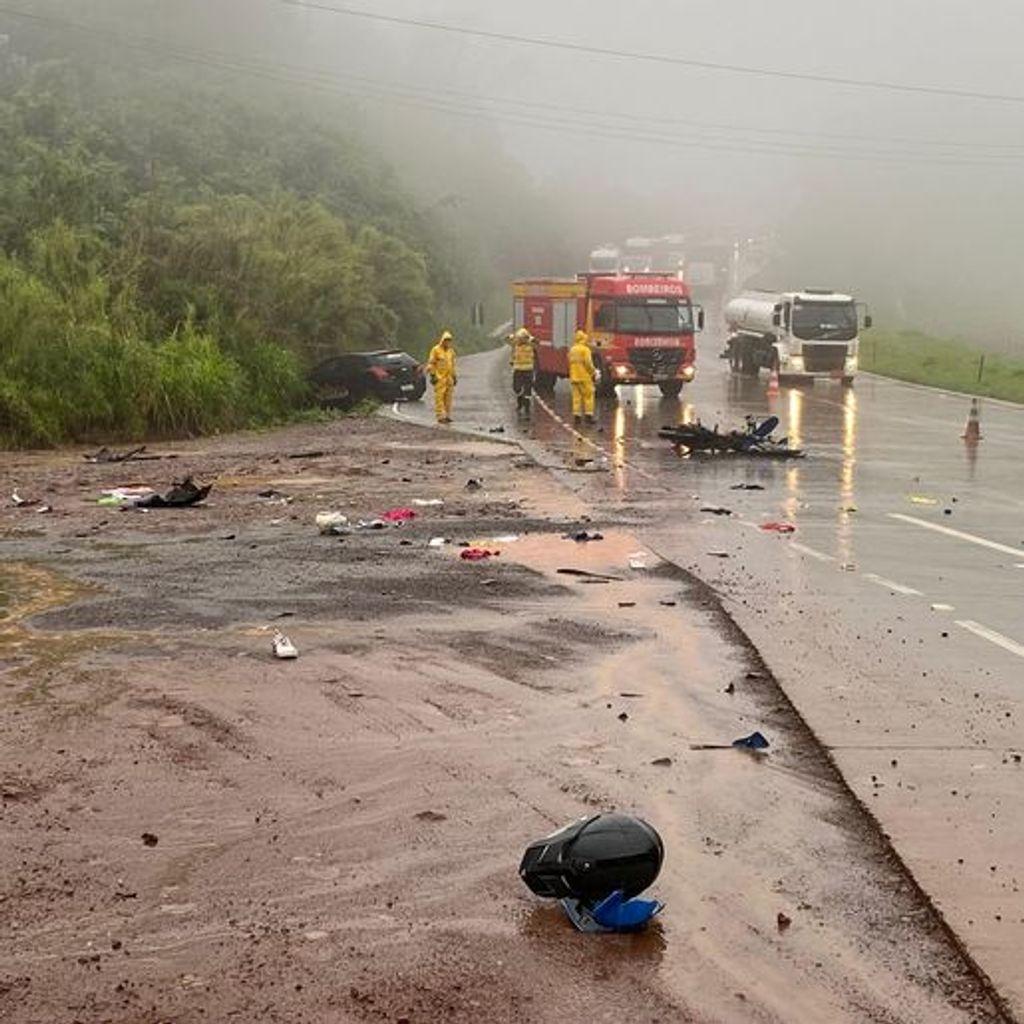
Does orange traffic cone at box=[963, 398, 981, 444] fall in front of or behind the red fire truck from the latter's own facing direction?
in front

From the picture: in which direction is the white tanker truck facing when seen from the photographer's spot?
facing the viewer and to the right of the viewer

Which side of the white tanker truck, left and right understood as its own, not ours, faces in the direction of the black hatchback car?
right

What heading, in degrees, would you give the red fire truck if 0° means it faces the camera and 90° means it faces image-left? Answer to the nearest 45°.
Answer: approximately 315°

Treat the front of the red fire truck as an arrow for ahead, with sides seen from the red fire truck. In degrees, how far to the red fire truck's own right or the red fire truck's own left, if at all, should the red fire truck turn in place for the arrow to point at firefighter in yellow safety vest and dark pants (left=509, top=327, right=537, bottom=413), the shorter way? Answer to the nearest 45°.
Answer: approximately 90° to the red fire truck's own right

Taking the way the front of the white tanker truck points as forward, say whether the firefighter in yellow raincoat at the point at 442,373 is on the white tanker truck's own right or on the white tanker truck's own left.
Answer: on the white tanker truck's own right

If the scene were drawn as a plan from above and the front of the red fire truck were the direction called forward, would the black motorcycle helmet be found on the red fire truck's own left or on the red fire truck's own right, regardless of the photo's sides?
on the red fire truck's own right

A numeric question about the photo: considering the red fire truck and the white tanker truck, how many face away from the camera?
0

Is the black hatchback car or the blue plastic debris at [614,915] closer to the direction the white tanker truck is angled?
the blue plastic debris

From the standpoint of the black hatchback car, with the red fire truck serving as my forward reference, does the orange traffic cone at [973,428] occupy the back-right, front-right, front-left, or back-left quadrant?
front-right
